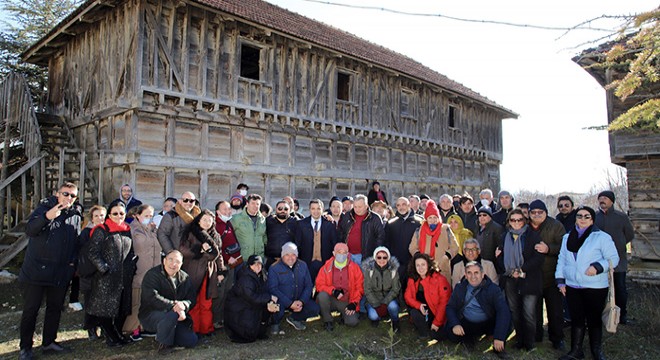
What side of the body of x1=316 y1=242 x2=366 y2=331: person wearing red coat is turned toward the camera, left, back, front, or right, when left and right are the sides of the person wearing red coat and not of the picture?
front

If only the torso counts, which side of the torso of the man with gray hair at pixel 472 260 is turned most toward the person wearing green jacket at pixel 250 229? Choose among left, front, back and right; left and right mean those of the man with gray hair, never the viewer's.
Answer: right

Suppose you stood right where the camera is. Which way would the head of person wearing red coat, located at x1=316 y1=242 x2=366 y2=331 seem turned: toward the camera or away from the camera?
toward the camera

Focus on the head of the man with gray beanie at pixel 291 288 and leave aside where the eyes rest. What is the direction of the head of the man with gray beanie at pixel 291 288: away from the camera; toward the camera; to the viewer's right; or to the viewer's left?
toward the camera

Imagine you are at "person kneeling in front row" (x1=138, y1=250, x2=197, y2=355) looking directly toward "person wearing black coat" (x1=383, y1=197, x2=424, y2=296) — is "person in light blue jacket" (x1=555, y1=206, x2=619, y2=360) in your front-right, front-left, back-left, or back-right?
front-right

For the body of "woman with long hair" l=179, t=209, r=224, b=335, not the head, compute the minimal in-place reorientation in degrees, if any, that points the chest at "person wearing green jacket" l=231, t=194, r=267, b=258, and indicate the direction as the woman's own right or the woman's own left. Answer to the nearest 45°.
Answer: approximately 90° to the woman's own left

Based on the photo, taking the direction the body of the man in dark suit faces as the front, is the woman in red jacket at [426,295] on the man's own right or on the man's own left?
on the man's own left

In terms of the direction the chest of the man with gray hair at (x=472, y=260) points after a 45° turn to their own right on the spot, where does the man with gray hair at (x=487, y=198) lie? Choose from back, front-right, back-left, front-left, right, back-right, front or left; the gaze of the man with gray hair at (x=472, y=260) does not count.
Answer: back-right

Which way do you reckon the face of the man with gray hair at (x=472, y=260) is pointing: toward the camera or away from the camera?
toward the camera

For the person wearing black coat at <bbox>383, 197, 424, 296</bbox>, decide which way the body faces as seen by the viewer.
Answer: toward the camera

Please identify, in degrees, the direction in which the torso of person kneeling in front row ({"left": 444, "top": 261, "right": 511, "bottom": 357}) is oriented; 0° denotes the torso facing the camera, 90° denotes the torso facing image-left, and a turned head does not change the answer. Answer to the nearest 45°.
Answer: approximately 0°

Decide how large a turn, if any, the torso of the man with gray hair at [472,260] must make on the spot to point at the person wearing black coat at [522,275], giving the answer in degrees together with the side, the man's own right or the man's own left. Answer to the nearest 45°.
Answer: approximately 90° to the man's own left

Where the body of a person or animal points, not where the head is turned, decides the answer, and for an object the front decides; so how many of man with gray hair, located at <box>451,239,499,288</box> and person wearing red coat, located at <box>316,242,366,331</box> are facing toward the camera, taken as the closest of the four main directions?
2

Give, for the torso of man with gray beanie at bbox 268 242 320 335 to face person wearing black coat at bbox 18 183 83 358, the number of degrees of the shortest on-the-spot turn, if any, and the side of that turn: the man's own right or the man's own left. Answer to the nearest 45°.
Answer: approximately 90° to the man's own right

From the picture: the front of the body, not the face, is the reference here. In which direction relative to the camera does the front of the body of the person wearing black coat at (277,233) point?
toward the camera

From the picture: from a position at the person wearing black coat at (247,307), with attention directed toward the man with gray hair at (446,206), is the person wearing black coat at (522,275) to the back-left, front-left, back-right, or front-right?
front-right

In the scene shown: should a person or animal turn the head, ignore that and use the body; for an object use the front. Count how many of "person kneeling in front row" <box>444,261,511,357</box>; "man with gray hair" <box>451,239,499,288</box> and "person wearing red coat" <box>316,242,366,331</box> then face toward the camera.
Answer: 3
